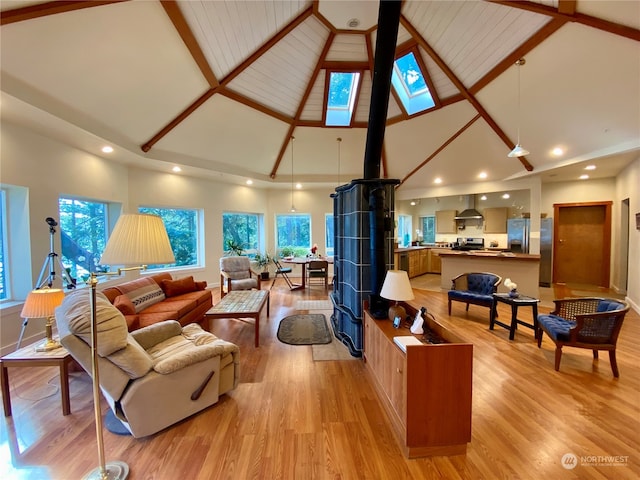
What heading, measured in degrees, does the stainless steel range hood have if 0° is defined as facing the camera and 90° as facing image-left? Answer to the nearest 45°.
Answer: approximately 0°

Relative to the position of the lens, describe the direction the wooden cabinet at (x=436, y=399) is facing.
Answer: facing to the left of the viewer

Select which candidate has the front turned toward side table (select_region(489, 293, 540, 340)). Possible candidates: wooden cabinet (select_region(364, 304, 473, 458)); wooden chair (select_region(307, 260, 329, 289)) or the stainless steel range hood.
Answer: the stainless steel range hood

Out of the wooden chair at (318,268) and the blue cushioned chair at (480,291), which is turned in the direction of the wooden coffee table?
the blue cushioned chair

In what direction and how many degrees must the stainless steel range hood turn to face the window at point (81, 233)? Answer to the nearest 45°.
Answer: approximately 45° to its right

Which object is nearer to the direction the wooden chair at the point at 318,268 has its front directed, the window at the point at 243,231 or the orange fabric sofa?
the window

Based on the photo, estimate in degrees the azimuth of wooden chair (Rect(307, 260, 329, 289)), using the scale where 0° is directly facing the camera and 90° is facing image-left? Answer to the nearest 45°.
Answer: approximately 135°

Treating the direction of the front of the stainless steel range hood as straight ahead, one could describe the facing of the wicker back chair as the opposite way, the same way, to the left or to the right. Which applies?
to the right

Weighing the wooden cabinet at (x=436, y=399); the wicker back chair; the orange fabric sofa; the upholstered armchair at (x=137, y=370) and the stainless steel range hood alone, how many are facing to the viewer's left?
2

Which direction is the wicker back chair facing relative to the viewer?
to the viewer's left

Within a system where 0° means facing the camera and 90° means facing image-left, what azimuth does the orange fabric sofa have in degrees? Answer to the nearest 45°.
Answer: approximately 315°

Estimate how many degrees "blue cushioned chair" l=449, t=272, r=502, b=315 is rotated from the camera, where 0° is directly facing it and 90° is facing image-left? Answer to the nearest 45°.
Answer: approximately 45°

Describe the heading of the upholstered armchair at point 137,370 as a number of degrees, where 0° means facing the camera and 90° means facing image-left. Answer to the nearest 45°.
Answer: approximately 225°

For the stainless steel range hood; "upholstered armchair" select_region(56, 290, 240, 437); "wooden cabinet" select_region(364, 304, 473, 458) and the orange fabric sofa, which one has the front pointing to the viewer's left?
the wooden cabinet

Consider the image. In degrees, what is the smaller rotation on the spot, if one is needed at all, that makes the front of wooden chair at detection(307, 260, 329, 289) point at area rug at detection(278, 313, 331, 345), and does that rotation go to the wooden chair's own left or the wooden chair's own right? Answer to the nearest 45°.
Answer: approximately 135° to the wooden chair's own left
